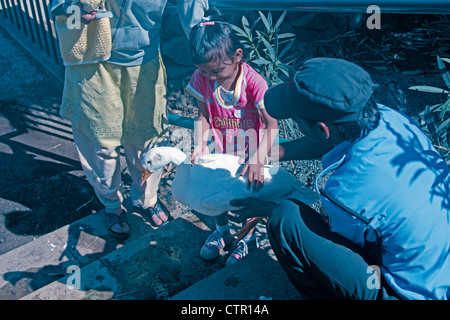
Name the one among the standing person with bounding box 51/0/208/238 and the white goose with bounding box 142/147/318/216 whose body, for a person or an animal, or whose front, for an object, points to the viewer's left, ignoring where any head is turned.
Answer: the white goose

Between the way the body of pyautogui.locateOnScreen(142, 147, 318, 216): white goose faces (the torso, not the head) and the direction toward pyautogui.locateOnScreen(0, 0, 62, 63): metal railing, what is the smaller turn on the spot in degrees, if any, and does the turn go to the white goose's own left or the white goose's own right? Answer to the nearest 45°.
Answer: approximately 45° to the white goose's own right

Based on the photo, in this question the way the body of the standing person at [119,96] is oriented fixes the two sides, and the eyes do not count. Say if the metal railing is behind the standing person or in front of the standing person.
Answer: behind

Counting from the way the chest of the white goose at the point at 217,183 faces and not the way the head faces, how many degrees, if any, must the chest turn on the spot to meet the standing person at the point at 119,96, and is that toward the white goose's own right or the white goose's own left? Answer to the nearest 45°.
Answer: approximately 45° to the white goose's own right

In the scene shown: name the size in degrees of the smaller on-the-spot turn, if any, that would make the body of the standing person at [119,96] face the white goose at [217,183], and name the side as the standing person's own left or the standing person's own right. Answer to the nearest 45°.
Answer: approximately 45° to the standing person's own left

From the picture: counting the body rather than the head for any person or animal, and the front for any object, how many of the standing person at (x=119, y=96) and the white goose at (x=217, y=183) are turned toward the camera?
1

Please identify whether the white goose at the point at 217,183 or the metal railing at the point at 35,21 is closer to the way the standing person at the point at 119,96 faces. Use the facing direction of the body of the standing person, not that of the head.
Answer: the white goose

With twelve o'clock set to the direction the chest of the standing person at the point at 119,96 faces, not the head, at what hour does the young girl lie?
The young girl is roughly at 10 o'clock from the standing person.

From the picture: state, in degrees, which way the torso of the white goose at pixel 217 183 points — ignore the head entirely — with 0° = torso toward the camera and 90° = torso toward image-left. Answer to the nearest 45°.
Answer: approximately 90°

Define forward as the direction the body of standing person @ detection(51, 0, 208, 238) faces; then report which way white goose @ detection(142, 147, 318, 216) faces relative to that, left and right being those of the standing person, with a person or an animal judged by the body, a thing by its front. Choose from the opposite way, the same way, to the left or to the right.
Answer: to the right

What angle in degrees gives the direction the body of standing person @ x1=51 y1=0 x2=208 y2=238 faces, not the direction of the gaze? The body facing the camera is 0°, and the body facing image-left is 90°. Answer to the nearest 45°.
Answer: approximately 0°

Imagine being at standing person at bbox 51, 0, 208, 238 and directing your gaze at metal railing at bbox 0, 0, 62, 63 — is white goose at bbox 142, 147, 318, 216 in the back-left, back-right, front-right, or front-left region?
back-right
